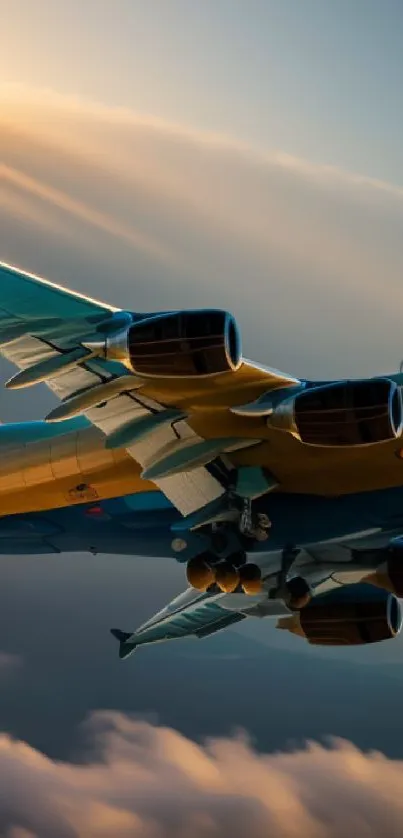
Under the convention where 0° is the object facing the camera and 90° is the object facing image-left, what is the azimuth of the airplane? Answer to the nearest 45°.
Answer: approximately 270°
